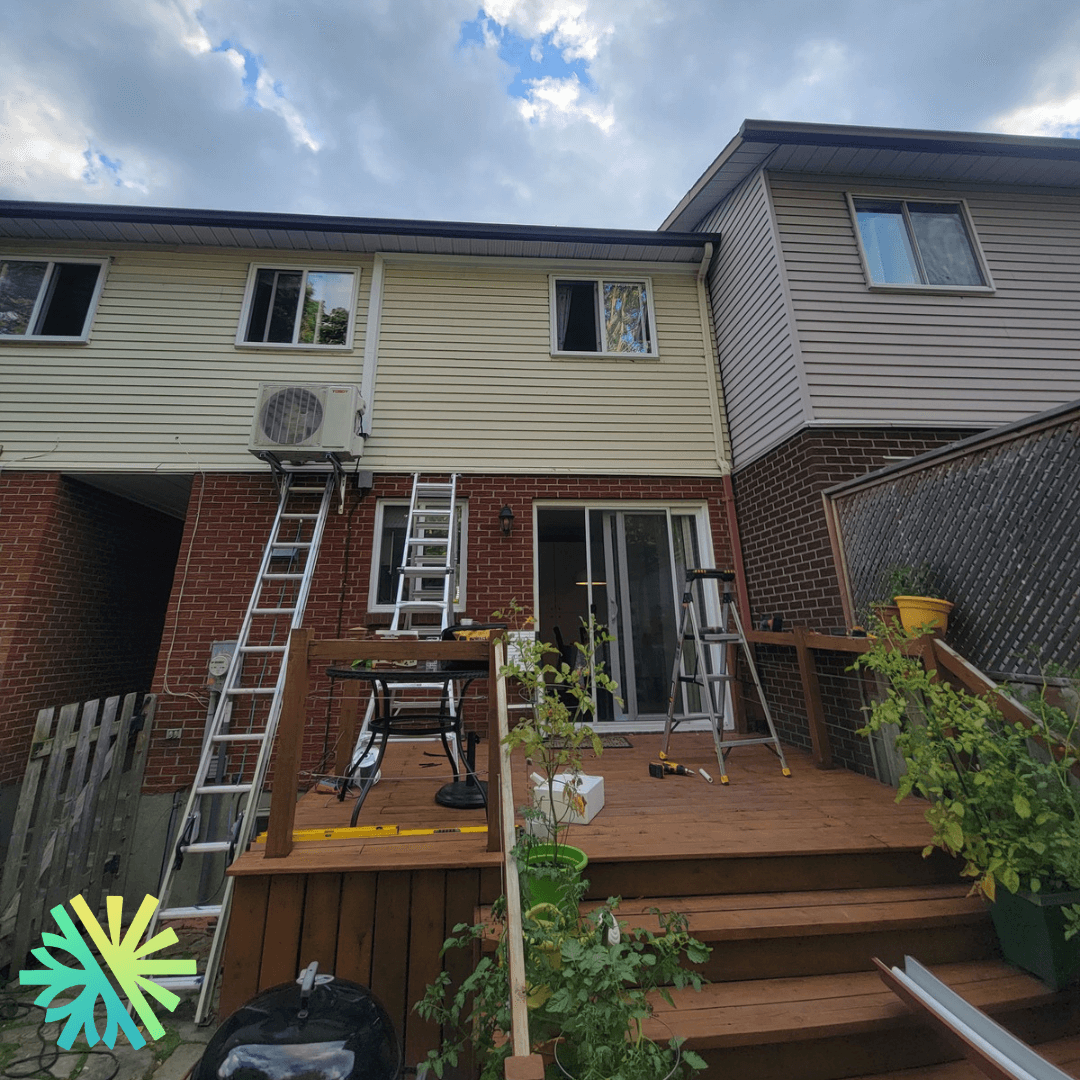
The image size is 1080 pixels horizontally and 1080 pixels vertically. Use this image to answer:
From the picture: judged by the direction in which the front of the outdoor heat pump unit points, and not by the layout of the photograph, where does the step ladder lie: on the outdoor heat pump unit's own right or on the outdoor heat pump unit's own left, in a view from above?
on the outdoor heat pump unit's own left

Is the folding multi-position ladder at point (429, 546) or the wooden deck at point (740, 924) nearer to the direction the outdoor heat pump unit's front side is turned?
the wooden deck

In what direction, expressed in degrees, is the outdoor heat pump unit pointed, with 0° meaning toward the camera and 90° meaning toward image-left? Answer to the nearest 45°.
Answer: approximately 0°

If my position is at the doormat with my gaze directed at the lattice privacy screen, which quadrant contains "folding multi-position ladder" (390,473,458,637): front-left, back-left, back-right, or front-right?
back-right

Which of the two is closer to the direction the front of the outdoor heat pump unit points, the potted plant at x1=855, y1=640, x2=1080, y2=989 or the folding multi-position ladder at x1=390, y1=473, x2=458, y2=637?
the potted plant

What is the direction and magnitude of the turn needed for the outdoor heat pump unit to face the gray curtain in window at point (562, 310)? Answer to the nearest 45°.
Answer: approximately 90° to its left

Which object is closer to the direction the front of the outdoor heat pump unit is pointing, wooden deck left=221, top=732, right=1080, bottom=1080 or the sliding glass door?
the wooden deck

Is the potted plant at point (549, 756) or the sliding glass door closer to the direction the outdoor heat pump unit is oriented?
the potted plant

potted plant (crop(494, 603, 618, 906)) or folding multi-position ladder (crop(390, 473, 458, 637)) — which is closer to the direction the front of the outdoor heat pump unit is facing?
the potted plant
